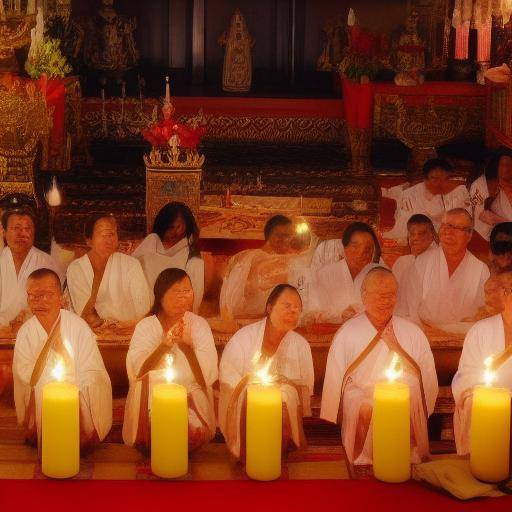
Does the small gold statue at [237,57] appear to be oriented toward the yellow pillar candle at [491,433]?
yes

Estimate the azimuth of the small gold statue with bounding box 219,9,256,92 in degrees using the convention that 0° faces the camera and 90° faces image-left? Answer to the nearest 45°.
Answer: approximately 0°

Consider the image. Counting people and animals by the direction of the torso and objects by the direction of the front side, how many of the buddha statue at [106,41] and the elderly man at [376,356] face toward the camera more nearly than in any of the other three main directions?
2

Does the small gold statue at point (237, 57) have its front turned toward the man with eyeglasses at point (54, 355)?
yes

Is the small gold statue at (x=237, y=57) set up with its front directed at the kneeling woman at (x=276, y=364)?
yes

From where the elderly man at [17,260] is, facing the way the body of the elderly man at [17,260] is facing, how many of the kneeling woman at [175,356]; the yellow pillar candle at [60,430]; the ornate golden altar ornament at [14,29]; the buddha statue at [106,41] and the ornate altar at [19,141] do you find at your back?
3

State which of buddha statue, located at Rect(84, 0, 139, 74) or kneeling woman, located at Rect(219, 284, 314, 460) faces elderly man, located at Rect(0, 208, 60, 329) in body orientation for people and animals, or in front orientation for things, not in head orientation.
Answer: the buddha statue

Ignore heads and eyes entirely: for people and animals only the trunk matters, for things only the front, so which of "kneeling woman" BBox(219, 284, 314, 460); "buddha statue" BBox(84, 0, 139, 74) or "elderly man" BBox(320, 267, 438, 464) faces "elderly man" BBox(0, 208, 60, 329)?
the buddha statue
